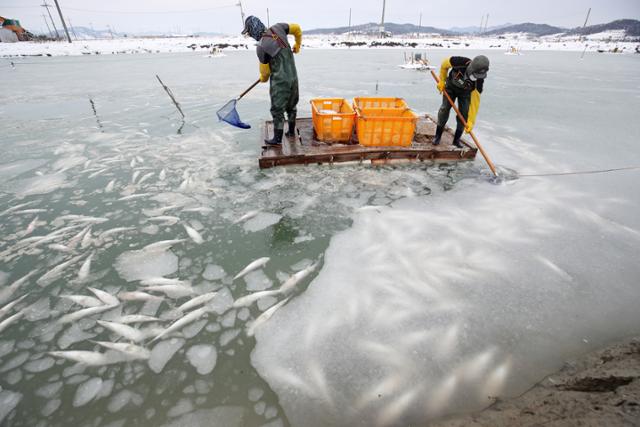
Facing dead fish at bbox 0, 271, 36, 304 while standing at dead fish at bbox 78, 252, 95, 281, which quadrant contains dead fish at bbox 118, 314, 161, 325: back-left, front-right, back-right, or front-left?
back-left

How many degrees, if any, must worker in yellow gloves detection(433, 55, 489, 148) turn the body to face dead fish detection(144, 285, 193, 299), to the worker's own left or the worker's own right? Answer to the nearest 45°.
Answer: approximately 90° to the worker's own right

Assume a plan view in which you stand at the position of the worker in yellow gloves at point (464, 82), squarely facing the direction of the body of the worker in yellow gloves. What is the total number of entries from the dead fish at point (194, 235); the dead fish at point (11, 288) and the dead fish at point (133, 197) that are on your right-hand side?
3

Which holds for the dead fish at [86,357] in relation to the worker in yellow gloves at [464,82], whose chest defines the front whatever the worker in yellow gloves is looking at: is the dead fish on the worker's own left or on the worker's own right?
on the worker's own right

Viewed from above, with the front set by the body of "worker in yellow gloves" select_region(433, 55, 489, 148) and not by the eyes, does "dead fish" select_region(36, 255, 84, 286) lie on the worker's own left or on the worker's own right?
on the worker's own right

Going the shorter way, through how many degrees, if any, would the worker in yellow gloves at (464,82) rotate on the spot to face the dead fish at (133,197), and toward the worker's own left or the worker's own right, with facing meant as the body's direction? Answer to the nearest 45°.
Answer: approximately 90° to the worker's own right

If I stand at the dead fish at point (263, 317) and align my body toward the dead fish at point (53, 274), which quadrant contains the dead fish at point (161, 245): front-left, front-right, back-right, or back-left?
front-right

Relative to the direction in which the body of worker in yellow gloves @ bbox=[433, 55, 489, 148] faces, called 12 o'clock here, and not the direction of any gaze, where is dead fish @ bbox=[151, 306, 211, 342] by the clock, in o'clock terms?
The dead fish is roughly at 2 o'clock from the worker in yellow gloves.

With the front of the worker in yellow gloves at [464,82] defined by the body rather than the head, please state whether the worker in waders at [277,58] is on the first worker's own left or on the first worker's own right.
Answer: on the first worker's own right

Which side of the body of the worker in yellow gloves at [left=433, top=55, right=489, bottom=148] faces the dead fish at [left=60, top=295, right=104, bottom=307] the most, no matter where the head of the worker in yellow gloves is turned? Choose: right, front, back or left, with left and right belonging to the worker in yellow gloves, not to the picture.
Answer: right

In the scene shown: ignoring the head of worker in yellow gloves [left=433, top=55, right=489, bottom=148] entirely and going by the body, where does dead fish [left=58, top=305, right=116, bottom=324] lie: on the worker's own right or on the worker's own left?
on the worker's own right

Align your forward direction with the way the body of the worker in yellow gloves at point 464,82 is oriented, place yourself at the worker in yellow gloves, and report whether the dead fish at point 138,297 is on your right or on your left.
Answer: on your right

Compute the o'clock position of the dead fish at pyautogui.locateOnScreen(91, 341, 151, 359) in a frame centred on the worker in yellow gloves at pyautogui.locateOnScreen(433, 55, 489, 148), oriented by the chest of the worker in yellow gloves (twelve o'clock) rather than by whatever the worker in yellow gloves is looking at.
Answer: The dead fish is roughly at 2 o'clock from the worker in yellow gloves.

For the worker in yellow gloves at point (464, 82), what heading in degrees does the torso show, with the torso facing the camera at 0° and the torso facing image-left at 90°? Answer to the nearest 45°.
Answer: approximately 315°

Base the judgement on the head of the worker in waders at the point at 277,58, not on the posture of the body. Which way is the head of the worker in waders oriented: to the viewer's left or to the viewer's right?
to the viewer's left

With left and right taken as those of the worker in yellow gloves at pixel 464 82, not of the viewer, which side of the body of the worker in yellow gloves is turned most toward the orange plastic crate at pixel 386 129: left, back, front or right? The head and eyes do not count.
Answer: right

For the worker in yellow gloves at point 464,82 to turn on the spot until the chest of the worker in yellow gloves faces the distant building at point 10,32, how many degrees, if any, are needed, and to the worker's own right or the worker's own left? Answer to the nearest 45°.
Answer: approximately 135° to the worker's own right

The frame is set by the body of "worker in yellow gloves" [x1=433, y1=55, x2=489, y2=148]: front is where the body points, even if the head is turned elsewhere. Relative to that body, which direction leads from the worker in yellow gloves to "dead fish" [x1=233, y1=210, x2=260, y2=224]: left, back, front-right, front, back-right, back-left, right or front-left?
right
